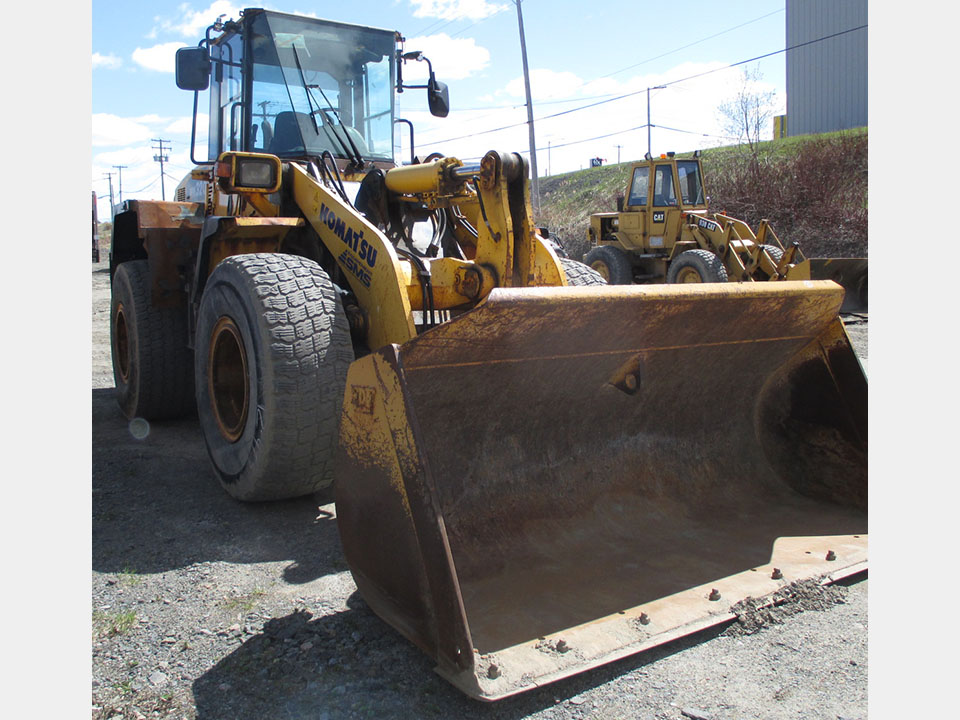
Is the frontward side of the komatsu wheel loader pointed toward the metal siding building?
no

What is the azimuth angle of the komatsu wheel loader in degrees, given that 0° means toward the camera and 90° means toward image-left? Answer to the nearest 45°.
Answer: approximately 315°
